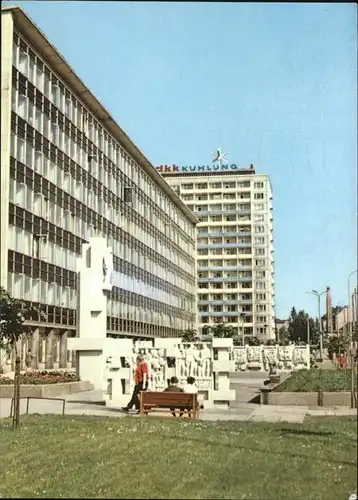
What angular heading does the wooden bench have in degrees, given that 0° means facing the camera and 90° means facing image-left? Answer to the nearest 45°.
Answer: approximately 180°

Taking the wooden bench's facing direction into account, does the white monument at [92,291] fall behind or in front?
in front

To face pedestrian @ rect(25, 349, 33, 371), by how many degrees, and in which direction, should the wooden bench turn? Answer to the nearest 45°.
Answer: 0° — it already faces them

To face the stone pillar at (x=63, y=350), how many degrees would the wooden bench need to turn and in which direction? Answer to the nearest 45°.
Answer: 0° — it already faces it

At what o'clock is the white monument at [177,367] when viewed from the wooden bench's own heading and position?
The white monument is roughly at 12 o'clock from the wooden bench.

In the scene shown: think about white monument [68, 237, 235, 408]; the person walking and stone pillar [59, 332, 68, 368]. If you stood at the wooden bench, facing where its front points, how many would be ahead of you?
3
